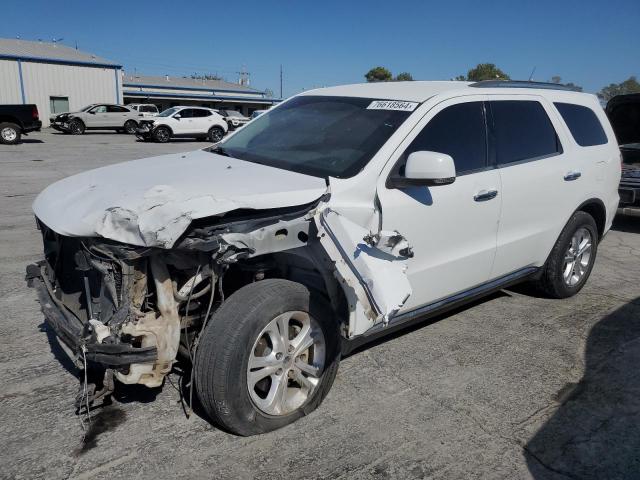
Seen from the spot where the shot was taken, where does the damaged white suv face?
facing the viewer and to the left of the viewer

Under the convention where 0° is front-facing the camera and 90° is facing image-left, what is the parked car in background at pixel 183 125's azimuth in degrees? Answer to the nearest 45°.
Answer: approximately 90°

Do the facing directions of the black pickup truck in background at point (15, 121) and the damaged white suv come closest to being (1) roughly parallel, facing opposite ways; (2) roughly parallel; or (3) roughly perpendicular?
roughly parallel

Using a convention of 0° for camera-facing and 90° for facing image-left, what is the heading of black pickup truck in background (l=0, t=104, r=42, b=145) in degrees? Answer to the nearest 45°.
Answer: approximately 90°

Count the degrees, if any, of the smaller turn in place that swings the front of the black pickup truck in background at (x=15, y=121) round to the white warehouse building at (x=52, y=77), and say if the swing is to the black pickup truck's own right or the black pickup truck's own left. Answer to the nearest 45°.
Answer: approximately 90° to the black pickup truck's own right

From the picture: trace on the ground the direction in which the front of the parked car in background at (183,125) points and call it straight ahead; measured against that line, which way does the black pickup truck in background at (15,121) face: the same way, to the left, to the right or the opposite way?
the same way

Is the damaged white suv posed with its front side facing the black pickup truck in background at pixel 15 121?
no

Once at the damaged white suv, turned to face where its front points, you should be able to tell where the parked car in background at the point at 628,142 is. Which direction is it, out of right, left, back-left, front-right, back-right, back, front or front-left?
back

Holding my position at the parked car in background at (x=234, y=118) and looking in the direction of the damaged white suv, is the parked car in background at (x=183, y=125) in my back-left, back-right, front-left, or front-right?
front-right

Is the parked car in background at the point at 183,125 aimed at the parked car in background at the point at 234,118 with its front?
no

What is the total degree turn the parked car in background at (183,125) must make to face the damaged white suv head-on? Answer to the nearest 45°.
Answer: approximately 90° to its left

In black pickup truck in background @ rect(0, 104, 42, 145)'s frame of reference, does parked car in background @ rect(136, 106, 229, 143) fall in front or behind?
behind

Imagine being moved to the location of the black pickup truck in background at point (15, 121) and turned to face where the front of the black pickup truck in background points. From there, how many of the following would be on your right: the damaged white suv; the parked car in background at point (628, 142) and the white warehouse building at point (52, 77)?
1

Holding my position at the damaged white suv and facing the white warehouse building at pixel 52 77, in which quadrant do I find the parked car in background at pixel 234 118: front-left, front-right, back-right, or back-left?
front-right

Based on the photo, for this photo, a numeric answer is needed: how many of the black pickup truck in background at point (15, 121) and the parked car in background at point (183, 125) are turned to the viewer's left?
2

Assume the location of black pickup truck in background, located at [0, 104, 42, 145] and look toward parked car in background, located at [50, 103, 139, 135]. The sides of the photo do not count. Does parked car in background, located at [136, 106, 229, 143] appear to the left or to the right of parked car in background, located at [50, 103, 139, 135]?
right
